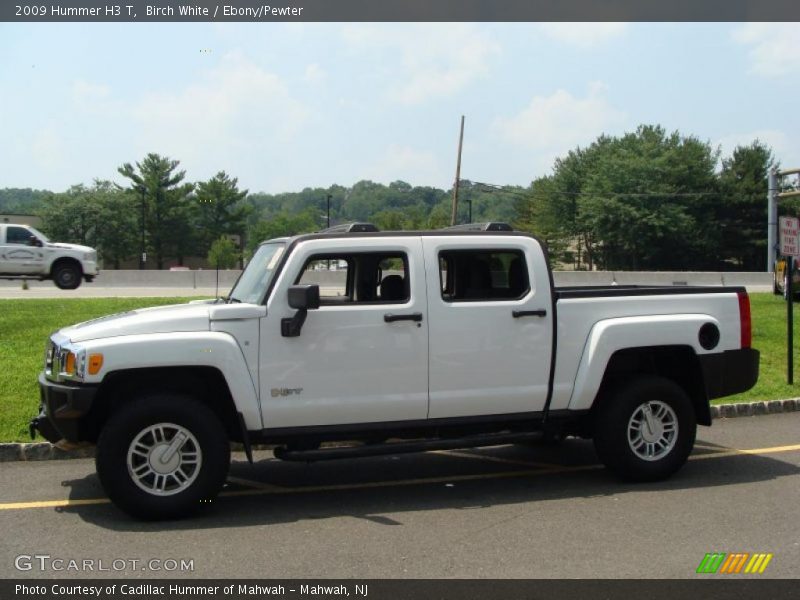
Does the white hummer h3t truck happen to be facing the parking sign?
no

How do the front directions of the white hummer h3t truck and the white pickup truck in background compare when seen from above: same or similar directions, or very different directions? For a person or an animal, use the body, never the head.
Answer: very different directions

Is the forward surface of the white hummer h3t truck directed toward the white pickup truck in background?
no

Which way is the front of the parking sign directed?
toward the camera

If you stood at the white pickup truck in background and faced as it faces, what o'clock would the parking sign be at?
The parking sign is roughly at 2 o'clock from the white pickup truck in background.

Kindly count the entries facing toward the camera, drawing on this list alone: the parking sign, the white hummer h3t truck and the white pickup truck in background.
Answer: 1

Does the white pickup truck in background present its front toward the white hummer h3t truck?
no

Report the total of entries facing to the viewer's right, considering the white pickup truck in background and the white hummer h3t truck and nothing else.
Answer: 1

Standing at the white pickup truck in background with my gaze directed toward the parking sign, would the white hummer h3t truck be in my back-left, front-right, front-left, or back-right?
front-right

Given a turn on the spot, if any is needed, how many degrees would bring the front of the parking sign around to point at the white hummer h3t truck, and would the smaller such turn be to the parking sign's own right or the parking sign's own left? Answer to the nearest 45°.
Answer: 0° — it already faces it

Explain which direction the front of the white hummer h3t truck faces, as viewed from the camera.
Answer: facing to the left of the viewer

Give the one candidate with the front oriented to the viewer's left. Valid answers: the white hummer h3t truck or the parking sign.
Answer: the white hummer h3t truck

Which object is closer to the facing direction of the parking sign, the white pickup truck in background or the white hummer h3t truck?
the white hummer h3t truck

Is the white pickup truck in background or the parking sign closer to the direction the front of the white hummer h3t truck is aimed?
the white pickup truck in background

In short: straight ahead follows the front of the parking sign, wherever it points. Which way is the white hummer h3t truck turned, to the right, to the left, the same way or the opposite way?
to the right

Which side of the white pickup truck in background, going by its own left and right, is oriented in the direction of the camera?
right
